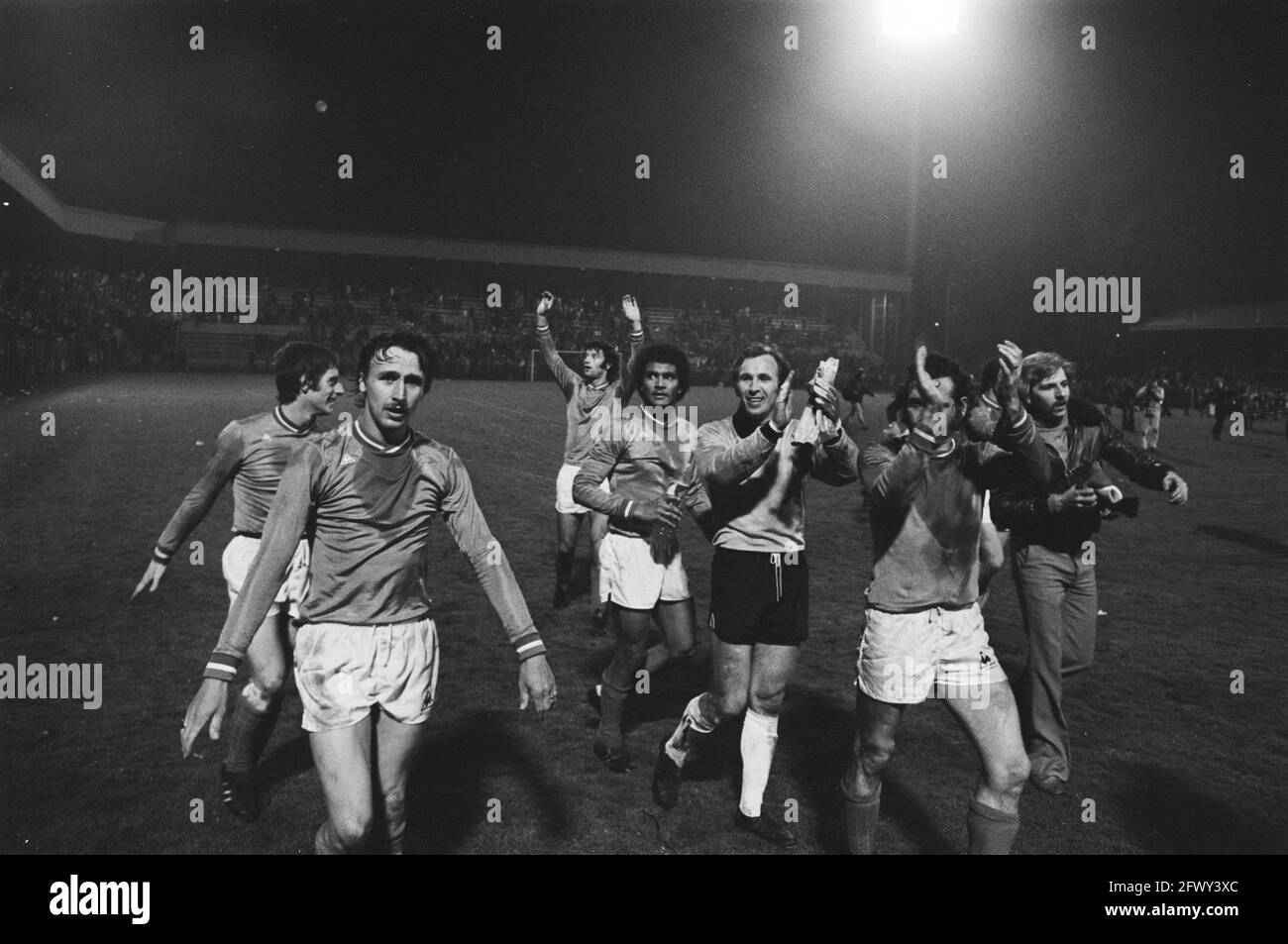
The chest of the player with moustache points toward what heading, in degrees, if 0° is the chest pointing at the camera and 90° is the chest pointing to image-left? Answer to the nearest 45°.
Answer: approximately 0°

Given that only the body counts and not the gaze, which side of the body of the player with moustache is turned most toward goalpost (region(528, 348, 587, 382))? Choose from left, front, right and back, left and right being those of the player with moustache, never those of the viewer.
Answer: back
